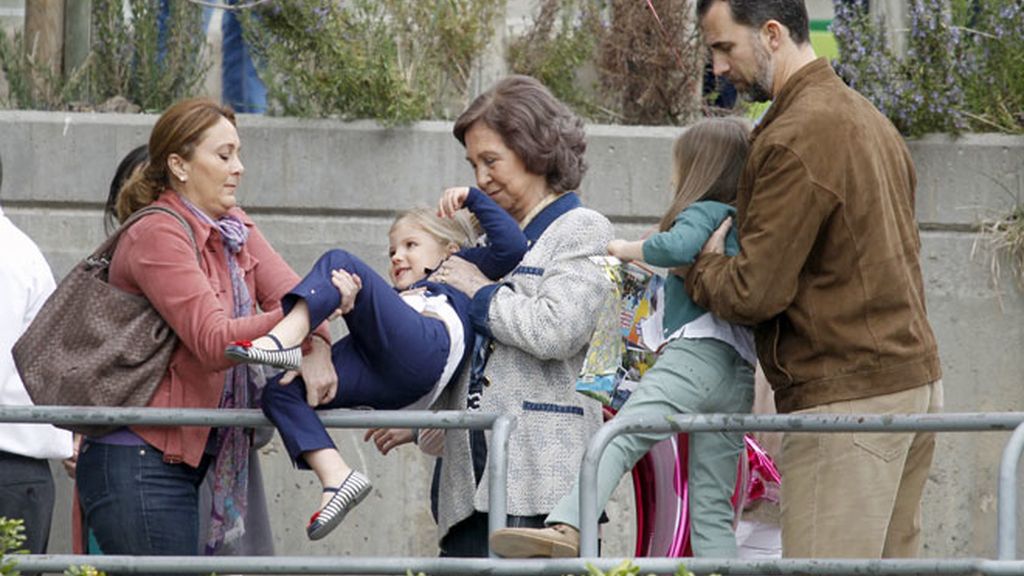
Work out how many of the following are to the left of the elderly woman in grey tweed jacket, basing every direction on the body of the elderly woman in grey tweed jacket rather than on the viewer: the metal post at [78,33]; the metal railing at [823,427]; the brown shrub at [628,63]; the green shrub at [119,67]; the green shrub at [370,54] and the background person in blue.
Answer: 1

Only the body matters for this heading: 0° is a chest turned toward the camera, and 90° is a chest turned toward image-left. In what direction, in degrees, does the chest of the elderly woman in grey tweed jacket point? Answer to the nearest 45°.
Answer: approximately 45°

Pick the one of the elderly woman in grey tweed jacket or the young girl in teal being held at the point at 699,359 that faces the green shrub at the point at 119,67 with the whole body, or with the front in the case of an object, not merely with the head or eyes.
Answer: the young girl in teal being held

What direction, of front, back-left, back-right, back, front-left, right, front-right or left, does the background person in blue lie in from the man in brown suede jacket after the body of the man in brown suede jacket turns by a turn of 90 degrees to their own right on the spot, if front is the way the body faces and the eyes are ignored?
left

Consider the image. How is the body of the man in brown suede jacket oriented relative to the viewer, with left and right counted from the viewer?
facing away from the viewer and to the left of the viewer

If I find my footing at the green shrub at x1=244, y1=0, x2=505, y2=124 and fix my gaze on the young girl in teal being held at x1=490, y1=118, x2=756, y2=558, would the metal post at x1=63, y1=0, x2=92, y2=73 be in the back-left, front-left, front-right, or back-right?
back-right

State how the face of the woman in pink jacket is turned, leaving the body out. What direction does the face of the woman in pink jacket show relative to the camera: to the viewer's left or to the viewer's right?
to the viewer's right

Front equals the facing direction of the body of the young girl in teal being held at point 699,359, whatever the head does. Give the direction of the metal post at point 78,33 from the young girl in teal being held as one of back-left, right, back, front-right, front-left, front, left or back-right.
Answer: front

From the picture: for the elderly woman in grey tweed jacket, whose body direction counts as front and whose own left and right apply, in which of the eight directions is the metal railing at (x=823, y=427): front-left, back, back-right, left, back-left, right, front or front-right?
left

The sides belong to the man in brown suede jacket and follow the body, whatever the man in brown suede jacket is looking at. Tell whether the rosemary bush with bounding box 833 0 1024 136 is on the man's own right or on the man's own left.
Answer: on the man's own right

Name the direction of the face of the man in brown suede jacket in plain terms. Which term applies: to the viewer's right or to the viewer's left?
to the viewer's left

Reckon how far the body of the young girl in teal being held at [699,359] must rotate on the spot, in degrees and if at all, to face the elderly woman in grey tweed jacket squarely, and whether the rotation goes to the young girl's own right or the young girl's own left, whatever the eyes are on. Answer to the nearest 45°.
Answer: approximately 45° to the young girl's own left

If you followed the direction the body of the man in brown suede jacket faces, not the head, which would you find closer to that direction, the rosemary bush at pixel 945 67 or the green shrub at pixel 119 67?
the green shrub
